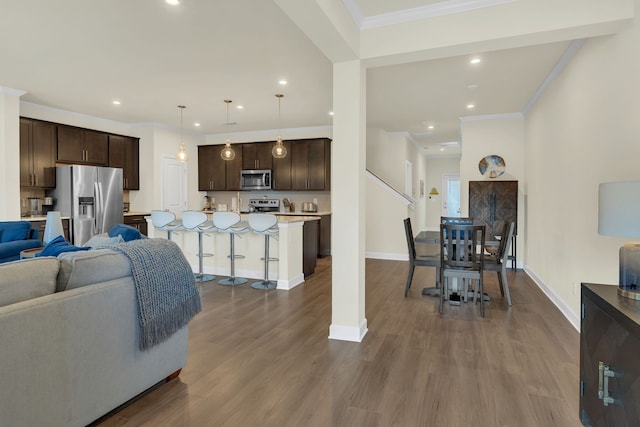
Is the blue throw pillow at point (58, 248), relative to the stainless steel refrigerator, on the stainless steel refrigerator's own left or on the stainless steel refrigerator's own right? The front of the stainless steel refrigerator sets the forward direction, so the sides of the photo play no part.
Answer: on the stainless steel refrigerator's own right

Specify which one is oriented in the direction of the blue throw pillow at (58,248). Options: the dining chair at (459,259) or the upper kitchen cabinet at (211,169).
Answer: the upper kitchen cabinet

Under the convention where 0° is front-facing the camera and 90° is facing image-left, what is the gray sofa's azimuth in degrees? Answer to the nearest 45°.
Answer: approximately 135°

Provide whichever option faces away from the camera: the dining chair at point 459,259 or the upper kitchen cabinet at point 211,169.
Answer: the dining chair

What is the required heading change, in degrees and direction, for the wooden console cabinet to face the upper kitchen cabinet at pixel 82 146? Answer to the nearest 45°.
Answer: approximately 45° to its right

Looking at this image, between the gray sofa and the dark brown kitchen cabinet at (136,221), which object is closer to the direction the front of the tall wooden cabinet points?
the gray sofa

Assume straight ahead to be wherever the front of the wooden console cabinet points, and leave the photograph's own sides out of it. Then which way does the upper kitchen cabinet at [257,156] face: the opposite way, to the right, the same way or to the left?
to the left

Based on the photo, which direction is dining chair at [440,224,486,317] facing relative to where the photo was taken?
away from the camera

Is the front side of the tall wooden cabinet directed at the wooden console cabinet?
yes

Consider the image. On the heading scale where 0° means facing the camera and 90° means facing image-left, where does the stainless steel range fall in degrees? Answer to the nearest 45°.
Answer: approximately 0°

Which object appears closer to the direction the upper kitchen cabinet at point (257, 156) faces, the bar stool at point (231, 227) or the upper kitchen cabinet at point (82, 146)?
the bar stool

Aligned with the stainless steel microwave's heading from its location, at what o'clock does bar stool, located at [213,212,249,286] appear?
The bar stool is roughly at 12 o'clock from the stainless steel microwave.

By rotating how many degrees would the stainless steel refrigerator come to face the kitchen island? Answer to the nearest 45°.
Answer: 0° — it already faces it

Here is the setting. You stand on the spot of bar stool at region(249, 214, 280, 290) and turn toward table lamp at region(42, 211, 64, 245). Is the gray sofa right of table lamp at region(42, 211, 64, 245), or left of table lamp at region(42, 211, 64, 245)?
left

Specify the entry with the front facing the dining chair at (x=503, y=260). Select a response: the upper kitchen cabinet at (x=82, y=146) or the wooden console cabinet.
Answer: the upper kitchen cabinet
